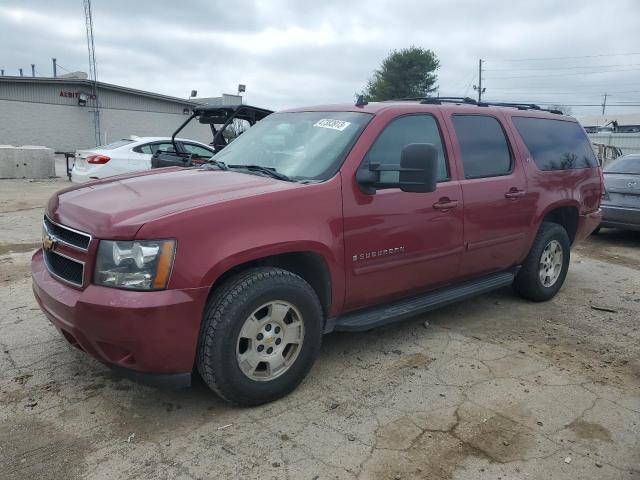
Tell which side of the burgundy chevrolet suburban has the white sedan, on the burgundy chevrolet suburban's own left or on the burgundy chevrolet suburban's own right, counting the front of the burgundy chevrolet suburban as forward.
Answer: on the burgundy chevrolet suburban's own right

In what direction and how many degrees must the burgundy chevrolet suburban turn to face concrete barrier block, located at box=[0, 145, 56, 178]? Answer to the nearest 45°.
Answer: approximately 90° to its right

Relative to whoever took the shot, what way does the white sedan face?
facing away from the viewer and to the right of the viewer

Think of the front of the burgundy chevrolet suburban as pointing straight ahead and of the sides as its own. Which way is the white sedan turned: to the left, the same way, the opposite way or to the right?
the opposite way

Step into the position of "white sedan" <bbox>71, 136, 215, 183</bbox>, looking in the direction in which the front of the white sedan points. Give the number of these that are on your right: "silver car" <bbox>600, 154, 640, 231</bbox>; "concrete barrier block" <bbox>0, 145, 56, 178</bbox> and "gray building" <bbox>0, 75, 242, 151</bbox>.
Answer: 1

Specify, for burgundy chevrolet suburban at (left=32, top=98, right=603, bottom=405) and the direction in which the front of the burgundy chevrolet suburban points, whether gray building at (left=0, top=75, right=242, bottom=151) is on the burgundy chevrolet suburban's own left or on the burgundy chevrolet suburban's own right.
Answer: on the burgundy chevrolet suburban's own right

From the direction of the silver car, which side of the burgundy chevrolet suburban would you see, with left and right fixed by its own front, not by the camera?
back

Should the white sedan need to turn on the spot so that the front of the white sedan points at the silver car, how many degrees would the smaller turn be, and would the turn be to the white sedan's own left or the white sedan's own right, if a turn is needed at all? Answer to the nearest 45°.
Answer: approximately 90° to the white sedan's own right

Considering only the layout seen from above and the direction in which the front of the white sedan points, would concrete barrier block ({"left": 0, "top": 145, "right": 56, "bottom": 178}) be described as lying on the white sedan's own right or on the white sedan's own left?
on the white sedan's own left

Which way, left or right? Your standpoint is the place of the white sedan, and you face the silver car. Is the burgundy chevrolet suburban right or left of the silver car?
right
